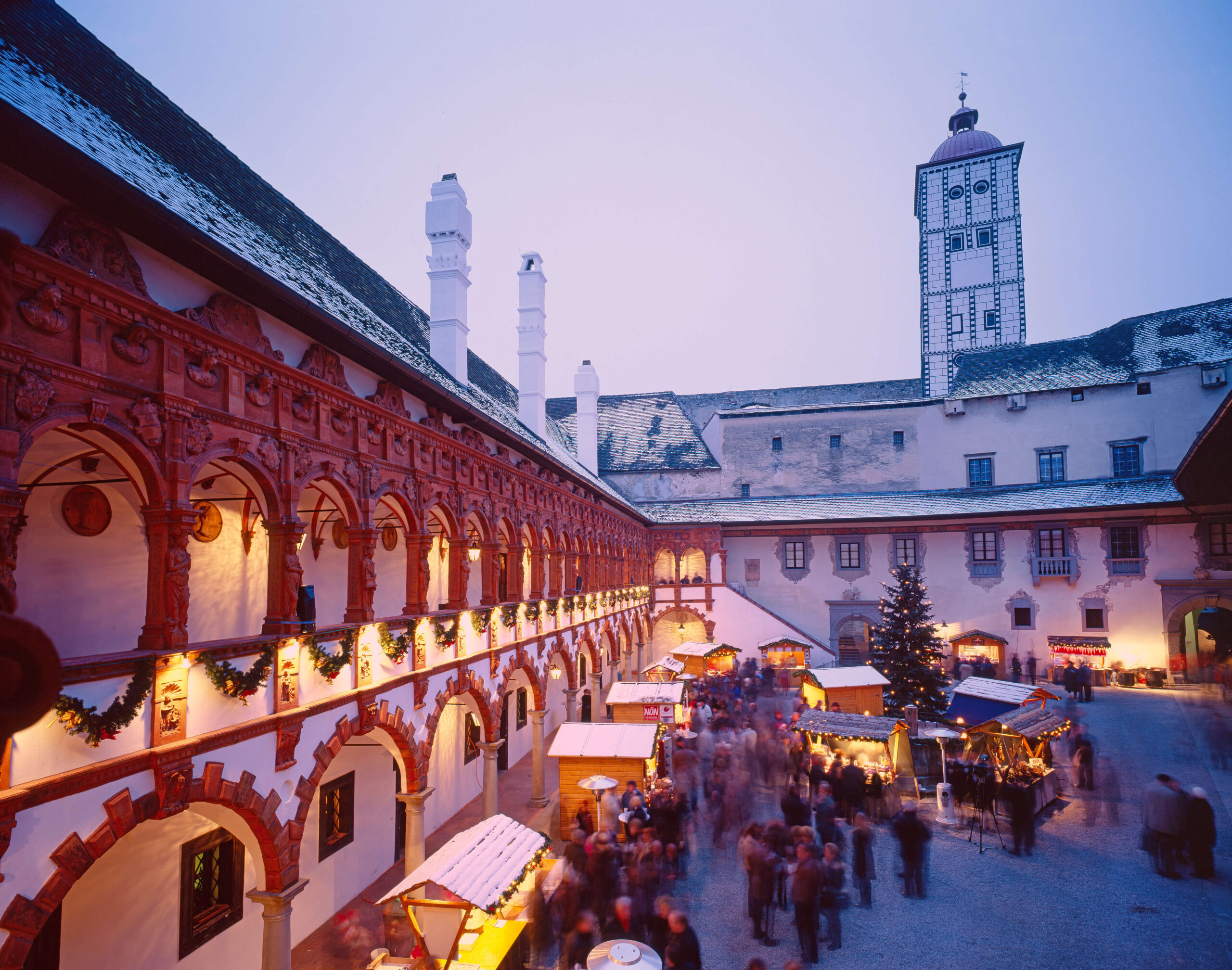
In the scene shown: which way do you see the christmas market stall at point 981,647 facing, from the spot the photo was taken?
facing the viewer

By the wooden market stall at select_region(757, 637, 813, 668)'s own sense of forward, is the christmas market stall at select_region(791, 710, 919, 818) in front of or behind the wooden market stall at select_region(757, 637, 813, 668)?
in front

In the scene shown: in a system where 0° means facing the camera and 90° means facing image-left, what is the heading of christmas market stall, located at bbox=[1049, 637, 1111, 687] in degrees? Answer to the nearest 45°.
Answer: approximately 0°

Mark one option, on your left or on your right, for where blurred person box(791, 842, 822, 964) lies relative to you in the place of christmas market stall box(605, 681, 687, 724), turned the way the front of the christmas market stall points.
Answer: on your right

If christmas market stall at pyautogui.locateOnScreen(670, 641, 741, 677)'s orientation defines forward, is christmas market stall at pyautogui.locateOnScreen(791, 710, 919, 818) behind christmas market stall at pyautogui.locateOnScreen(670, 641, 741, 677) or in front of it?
in front

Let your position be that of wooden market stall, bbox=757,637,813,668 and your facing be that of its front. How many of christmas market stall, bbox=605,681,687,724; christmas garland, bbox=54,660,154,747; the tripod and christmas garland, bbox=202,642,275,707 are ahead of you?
4

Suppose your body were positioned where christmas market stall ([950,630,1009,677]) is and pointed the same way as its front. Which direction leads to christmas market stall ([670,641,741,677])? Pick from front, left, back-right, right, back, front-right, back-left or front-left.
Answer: front-right

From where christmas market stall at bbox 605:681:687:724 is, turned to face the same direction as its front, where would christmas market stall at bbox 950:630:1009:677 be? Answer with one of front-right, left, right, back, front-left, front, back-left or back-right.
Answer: front-left

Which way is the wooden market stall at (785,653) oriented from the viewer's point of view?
toward the camera

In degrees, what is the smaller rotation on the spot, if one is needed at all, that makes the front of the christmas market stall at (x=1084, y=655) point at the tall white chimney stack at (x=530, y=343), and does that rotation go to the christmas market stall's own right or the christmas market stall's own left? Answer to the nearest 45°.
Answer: approximately 45° to the christmas market stall's own right

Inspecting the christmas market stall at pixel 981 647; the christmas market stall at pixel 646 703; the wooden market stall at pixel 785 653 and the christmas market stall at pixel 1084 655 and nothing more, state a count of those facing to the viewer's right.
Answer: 1

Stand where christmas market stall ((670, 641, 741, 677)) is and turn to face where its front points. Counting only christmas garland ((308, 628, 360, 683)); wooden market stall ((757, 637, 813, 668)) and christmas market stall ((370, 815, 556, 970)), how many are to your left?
1

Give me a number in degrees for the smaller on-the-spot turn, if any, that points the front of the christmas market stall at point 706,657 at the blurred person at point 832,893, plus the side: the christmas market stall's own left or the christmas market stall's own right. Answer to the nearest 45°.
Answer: approximately 45° to the christmas market stall's own right

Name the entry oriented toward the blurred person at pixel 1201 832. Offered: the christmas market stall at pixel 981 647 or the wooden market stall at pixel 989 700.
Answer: the christmas market stall

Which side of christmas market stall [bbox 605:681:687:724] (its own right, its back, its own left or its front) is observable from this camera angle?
right
